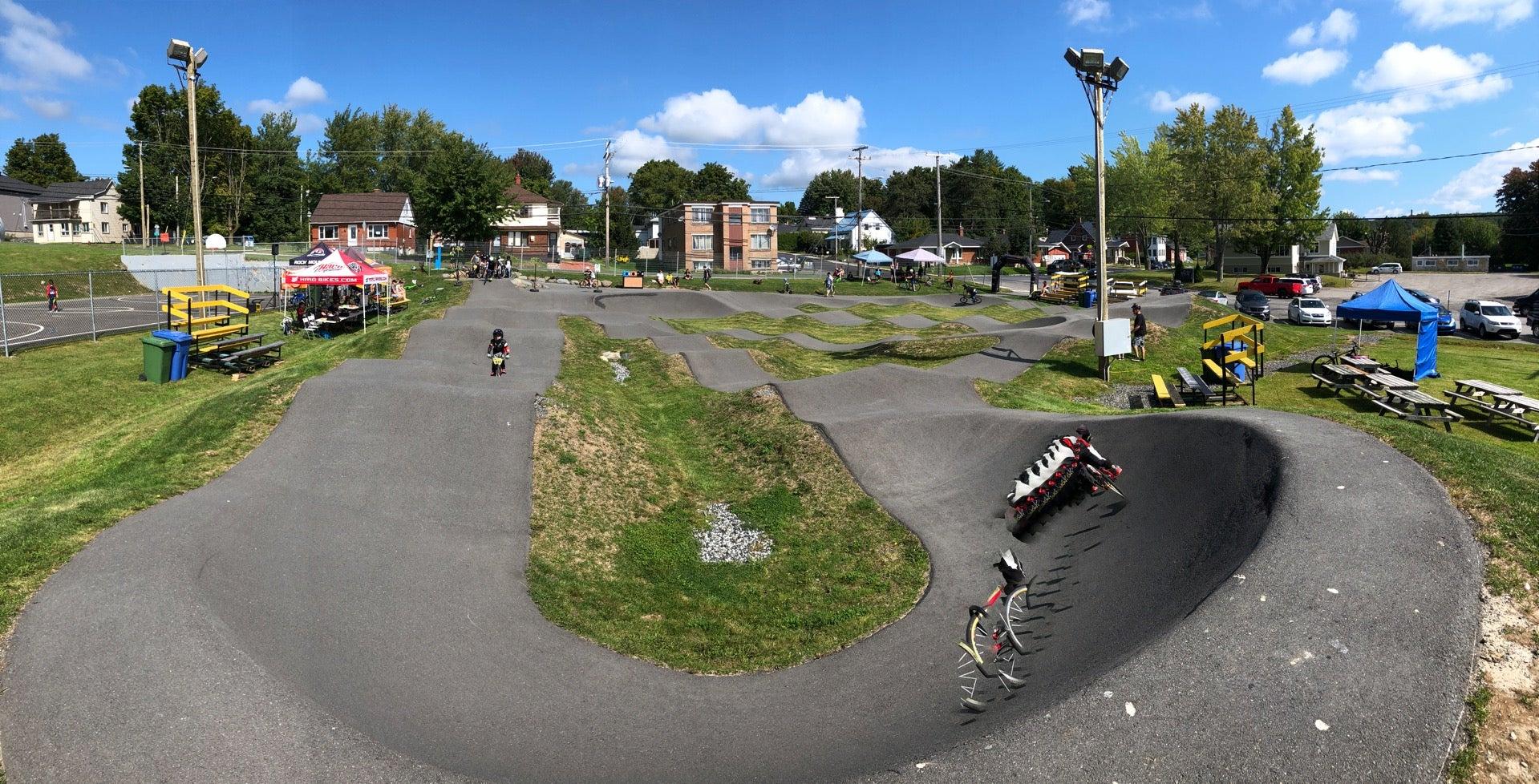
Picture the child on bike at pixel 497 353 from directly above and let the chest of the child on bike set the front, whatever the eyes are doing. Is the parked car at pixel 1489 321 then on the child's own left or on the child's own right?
on the child's own left

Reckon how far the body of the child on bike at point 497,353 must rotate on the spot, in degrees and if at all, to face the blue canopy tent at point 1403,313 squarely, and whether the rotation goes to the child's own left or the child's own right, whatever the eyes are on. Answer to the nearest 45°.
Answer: approximately 90° to the child's own left

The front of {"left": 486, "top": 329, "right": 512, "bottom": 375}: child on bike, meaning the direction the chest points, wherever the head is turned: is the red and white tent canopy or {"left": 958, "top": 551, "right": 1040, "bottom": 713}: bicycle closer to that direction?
the bicycle

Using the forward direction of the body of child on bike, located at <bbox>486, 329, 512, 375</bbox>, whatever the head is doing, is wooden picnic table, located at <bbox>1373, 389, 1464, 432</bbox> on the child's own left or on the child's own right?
on the child's own left

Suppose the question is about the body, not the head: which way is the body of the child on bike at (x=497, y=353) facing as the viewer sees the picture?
toward the camera

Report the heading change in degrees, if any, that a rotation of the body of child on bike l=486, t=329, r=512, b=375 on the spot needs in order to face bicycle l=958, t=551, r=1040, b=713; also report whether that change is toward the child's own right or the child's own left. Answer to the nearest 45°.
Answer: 0° — they already face it

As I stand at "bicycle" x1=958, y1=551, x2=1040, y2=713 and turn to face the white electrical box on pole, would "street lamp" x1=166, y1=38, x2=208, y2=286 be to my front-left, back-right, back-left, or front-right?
front-left

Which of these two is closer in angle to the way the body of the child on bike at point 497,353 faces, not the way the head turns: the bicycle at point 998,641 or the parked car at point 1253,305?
the bicycle

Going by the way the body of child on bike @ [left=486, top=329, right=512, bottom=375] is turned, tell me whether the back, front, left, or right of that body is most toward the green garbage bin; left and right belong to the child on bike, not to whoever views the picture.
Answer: right
